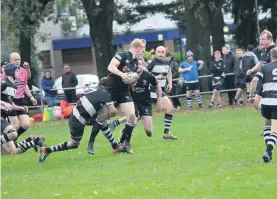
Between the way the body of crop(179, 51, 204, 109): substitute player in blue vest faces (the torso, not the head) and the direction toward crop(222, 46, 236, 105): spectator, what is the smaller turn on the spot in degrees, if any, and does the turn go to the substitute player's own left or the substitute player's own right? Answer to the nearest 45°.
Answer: approximately 90° to the substitute player's own left

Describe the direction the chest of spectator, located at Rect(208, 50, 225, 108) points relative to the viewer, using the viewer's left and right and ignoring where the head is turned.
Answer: facing the viewer

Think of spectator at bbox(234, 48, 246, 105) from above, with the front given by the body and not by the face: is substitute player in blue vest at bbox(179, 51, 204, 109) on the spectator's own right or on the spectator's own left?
on the spectator's own right

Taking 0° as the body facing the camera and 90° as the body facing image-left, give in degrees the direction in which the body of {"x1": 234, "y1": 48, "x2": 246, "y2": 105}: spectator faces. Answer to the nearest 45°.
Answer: approximately 45°

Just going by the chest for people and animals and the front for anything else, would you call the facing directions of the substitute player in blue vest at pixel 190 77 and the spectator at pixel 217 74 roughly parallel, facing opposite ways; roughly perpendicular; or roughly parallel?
roughly parallel

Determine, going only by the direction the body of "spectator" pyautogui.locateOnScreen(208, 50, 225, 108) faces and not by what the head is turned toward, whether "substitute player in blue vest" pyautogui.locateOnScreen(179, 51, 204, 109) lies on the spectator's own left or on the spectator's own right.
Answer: on the spectator's own right

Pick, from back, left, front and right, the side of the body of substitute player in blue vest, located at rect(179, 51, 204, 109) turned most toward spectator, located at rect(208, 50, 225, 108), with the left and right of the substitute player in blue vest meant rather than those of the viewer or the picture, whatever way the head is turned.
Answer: left

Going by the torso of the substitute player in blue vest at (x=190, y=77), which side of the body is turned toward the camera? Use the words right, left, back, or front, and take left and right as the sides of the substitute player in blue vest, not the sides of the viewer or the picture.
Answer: front

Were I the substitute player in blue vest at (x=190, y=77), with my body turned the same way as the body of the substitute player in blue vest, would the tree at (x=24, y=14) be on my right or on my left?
on my right

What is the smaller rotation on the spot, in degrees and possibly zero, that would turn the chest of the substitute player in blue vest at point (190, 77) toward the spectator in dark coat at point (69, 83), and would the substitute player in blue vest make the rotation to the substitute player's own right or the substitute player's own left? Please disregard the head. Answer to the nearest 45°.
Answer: approximately 90° to the substitute player's own right
